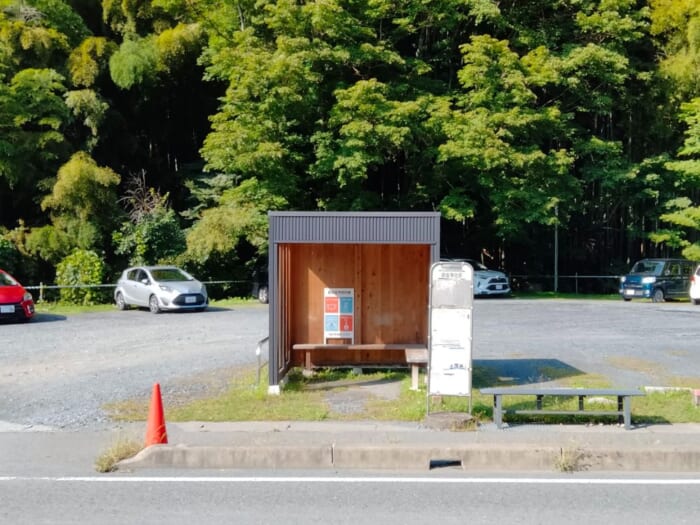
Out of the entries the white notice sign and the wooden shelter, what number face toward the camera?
2

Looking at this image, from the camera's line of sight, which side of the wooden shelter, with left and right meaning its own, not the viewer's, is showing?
front

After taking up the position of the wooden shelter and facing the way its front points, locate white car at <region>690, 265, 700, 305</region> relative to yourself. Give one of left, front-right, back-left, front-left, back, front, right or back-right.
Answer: back-left

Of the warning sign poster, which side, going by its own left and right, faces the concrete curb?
front

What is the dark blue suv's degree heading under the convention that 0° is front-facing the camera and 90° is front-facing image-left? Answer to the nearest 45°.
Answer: approximately 45°

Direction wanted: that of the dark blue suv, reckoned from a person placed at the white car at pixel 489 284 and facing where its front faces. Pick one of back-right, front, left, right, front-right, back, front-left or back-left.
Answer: front-left

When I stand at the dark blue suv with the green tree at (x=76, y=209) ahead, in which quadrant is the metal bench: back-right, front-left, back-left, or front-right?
front-left

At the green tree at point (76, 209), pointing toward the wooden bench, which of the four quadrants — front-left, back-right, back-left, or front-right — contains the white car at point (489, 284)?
front-left

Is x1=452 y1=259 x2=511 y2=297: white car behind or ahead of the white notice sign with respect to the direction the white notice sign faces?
behind

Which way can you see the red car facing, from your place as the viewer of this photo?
facing the viewer and to the right of the viewer

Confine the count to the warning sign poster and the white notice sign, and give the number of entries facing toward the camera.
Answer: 2

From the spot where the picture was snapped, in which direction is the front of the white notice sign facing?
facing the viewer

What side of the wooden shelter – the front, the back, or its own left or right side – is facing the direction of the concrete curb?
front

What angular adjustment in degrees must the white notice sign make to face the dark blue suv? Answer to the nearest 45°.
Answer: approximately 180°

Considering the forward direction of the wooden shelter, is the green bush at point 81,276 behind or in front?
behind

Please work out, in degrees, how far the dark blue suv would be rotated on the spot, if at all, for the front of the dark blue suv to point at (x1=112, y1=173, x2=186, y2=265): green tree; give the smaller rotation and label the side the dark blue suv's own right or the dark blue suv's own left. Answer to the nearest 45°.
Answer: approximately 45° to the dark blue suv's own right

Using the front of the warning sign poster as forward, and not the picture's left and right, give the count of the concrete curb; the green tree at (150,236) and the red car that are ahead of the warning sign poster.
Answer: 1
